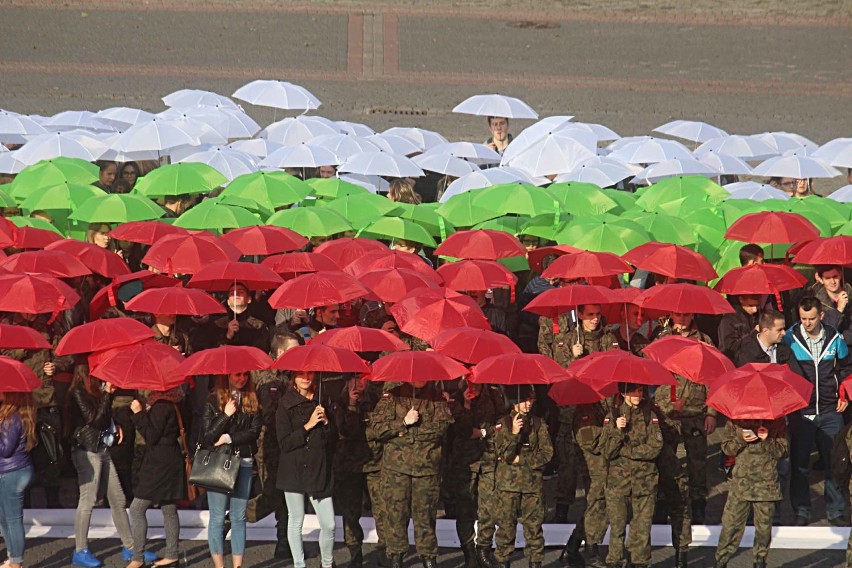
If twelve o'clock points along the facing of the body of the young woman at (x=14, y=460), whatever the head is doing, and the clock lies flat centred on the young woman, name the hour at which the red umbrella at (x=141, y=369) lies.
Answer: The red umbrella is roughly at 7 o'clock from the young woman.

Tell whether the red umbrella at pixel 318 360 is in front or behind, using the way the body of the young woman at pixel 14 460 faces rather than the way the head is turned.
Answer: behind

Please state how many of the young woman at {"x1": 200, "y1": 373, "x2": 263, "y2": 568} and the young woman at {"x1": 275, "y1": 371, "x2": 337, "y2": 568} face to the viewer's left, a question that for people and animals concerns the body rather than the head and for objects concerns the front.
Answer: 0

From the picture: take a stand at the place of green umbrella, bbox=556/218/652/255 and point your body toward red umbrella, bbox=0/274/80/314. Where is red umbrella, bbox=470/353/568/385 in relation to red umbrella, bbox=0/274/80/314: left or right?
left

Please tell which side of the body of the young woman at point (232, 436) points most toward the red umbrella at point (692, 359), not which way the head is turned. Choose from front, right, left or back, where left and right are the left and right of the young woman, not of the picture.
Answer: left
